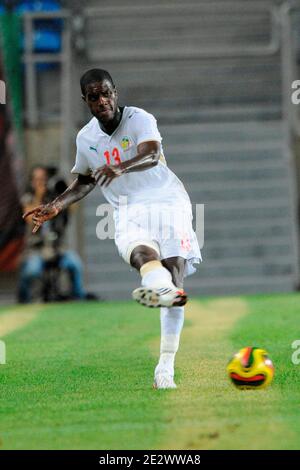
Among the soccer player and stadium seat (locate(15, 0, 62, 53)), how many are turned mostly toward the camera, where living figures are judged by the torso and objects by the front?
2

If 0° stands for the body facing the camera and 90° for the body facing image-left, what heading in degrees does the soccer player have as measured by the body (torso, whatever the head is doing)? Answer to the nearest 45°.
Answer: approximately 0°

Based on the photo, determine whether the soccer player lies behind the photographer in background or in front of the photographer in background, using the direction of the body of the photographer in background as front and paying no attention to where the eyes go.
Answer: in front

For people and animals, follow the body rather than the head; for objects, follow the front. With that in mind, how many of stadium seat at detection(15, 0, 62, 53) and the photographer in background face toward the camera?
2

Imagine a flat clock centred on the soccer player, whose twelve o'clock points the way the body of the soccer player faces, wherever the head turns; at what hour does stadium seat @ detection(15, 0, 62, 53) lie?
The stadium seat is roughly at 6 o'clock from the soccer player.
